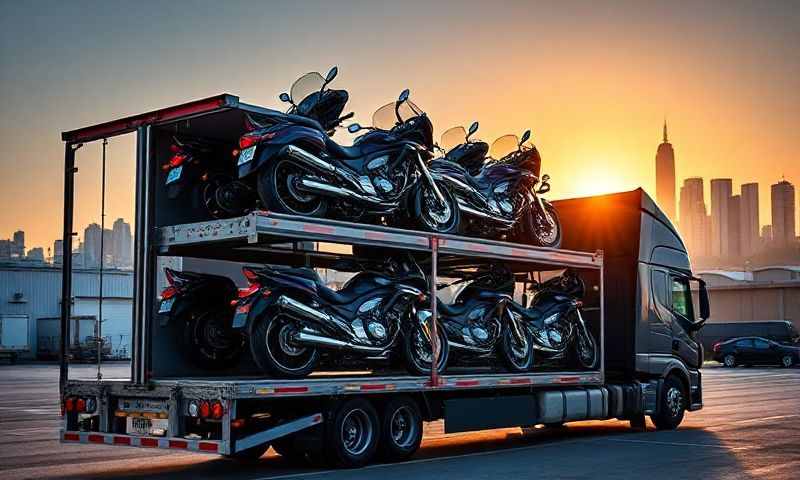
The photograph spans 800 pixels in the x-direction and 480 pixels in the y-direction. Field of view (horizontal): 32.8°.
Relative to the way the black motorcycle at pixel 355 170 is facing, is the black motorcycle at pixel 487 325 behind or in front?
in front

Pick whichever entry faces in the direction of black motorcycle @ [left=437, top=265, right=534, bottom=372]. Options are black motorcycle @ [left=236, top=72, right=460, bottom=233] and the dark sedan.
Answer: black motorcycle @ [left=236, top=72, right=460, bottom=233]

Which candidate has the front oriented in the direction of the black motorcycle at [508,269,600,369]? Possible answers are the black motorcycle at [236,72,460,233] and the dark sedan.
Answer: the black motorcycle at [236,72,460,233]

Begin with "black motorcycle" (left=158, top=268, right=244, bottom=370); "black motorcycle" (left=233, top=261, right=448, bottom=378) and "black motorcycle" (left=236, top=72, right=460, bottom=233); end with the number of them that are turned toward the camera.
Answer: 0

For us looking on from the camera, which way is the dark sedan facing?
facing to the right of the viewer

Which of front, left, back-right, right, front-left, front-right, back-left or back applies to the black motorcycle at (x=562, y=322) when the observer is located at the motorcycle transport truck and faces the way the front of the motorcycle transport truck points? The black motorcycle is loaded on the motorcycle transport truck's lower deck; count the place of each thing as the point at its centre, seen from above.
front

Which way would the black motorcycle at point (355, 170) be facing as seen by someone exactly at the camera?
facing away from the viewer and to the right of the viewer

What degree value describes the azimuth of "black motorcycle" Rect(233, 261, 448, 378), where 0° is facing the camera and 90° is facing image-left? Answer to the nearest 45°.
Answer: approximately 225°

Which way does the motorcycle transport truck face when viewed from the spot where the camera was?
facing away from the viewer and to the right of the viewer

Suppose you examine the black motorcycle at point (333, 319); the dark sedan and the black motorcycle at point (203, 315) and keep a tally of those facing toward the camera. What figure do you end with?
0

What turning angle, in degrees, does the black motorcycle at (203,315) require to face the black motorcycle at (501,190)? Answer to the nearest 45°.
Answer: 0° — it already faces it

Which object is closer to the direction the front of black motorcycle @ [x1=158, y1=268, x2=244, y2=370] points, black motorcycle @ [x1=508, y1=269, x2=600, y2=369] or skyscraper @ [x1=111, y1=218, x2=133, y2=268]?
the black motorcycle

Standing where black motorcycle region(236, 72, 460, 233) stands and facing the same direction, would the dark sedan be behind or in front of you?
in front
